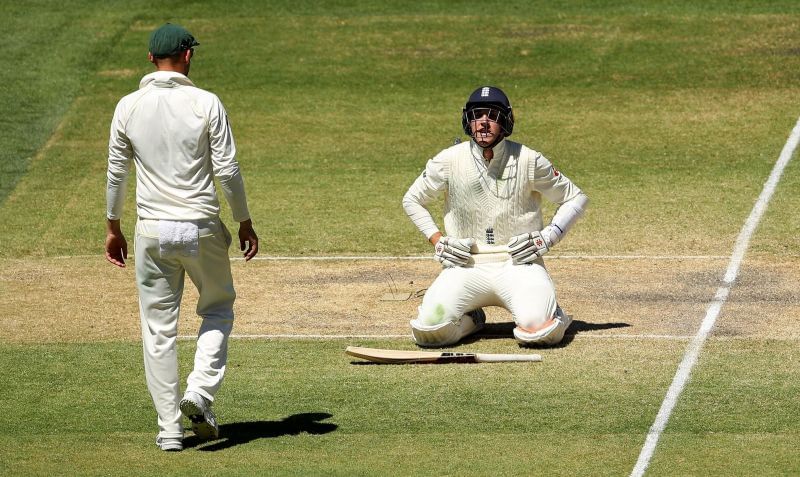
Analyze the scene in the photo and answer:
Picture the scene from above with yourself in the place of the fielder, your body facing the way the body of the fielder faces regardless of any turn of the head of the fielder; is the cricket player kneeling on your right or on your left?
on your right

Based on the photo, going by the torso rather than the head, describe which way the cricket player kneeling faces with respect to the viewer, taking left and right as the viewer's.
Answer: facing the viewer

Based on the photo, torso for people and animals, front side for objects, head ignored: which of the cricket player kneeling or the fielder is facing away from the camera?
the fielder

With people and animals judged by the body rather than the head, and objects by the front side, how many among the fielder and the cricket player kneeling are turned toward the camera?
1

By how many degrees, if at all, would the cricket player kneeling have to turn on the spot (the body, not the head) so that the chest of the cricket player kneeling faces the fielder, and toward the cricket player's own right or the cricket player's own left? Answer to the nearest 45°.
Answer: approximately 45° to the cricket player's own right

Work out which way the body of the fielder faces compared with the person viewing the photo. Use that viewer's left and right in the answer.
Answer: facing away from the viewer

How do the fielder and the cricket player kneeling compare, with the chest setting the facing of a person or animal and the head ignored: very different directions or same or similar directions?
very different directions
